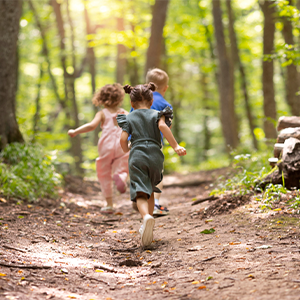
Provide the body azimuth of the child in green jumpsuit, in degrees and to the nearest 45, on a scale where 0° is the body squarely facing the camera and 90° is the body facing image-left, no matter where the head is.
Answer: approximately 180°

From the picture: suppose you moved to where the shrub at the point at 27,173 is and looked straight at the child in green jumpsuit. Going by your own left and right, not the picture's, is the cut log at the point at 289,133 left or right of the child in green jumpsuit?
left

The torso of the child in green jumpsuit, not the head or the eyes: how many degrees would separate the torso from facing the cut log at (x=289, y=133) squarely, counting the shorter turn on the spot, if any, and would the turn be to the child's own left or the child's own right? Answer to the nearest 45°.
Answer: approximately 45° to the child's own right

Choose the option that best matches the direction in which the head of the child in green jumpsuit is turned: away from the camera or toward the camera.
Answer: away from the camera

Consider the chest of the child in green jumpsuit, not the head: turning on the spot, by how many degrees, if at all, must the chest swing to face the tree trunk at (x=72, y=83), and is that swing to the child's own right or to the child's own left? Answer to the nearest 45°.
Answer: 0° — they already face it

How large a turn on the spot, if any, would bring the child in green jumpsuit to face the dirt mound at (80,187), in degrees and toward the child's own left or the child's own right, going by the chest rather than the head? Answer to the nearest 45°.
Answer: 0° — they already face it

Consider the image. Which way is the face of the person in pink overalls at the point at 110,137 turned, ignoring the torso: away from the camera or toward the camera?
away from the camera
